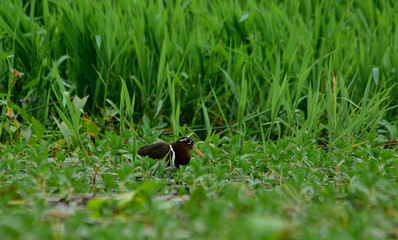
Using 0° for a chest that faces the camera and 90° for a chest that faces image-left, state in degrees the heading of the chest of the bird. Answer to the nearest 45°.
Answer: approximately 270°
